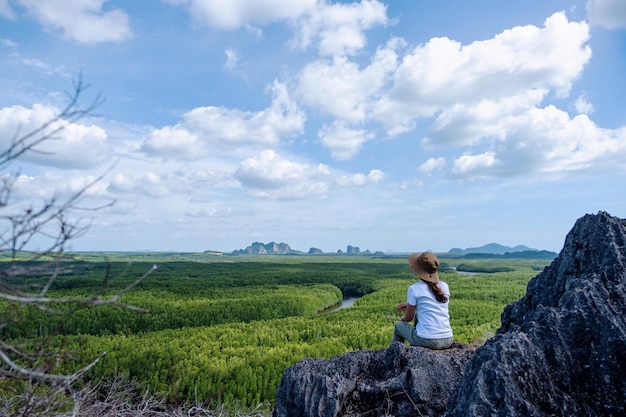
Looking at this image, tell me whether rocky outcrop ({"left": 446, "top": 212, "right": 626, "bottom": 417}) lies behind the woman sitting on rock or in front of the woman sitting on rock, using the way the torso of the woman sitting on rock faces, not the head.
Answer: behind

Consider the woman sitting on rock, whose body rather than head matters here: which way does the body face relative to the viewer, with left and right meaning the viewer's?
facing away from the viewer and to the left of the viewer
